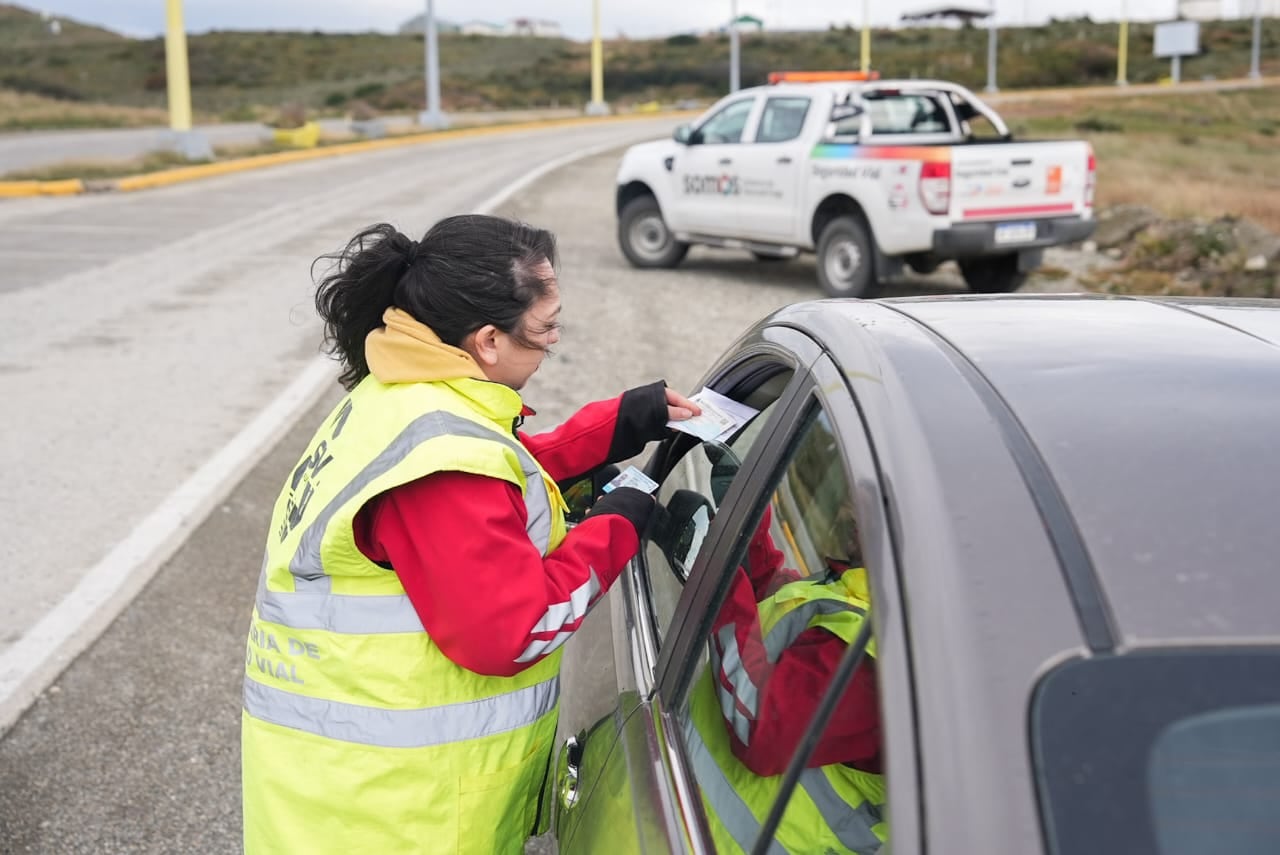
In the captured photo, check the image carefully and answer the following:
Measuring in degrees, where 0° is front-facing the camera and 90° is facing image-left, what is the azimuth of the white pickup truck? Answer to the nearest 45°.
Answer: approximately 135°

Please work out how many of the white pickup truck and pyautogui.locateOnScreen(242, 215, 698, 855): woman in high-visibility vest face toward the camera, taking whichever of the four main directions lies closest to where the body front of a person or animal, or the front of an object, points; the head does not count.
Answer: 0

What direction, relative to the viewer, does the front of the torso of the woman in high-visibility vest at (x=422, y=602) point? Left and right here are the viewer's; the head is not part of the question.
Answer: facing away from the viewer and to the right of the viewer

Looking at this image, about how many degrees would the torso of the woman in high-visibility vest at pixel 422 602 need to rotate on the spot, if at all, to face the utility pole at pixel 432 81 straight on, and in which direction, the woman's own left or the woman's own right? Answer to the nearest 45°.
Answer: approximately 45° to the woman's own left

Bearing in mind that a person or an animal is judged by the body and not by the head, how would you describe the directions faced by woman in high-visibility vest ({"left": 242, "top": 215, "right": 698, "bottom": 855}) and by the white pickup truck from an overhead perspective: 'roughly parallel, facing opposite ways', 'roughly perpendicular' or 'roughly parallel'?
roughly perpendicular

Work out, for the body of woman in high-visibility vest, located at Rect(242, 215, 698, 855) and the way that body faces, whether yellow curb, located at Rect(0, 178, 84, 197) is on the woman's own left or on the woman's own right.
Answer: on the woman's own left

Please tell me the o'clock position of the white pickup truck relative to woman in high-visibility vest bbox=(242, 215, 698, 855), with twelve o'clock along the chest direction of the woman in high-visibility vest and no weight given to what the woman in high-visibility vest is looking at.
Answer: The white pickup truck is roughly at 11 o'clock from the woman in high-visibility vest.

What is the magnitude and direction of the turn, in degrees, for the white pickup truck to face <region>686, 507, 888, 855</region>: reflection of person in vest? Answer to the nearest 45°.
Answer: approximately 135° to its left

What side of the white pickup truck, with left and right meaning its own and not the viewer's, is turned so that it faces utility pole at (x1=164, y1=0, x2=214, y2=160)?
front

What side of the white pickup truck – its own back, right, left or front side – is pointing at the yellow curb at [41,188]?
front
